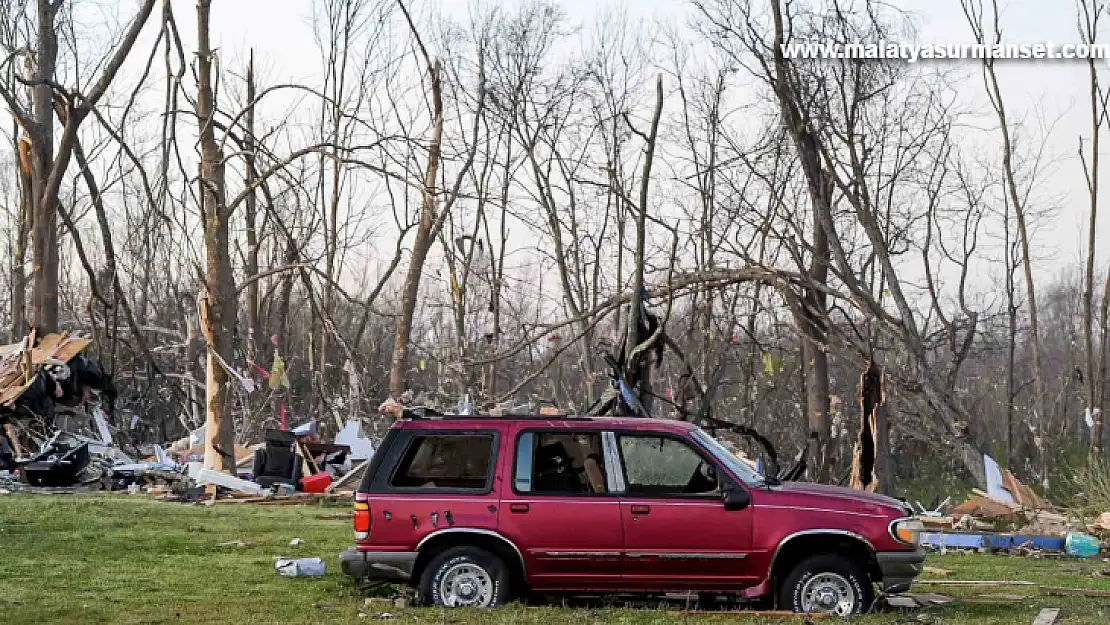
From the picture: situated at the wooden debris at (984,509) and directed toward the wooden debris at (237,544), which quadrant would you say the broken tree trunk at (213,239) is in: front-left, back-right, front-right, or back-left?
front-right

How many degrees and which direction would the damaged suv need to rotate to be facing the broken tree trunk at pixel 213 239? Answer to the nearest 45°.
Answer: approximately 135° to its left

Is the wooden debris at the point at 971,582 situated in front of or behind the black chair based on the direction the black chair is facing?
in front

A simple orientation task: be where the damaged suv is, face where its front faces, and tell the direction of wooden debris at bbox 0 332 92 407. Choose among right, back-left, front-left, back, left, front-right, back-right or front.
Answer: back-left

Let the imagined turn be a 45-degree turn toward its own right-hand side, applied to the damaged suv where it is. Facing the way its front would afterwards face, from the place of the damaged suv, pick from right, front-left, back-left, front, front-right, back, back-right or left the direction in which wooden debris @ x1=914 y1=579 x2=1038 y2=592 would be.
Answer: left

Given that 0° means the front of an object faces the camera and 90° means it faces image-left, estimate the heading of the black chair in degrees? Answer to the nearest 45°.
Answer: approximately 0°

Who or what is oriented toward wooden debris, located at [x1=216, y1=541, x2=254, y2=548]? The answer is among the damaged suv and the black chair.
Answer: the black chair

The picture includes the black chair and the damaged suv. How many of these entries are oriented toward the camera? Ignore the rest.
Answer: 1

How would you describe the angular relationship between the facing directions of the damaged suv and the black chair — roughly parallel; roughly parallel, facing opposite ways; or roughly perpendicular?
roughly perpendicular

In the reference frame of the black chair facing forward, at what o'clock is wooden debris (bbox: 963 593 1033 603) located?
The wooden debris is roughly at 11 o'clock from the black chair.

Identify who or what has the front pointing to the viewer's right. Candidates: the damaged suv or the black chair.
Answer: the damaged suv

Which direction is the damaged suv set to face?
to the viewer's right

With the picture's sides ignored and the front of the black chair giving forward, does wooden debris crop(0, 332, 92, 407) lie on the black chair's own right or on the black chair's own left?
on the black chair's own right

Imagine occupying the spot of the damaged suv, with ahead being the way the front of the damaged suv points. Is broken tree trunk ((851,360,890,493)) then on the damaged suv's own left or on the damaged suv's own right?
on the damaged suv's own left

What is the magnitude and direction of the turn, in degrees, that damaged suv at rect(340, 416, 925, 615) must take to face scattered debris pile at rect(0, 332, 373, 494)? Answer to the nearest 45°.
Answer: approximately 135° to its left
